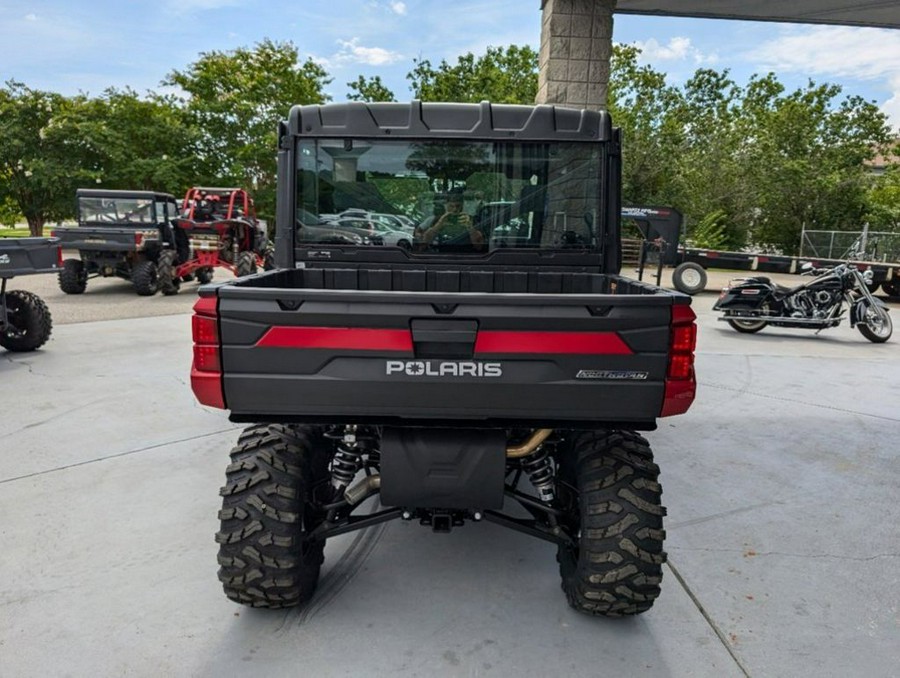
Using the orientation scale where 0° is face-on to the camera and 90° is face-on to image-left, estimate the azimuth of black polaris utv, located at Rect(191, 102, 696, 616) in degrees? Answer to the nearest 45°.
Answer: approximately 180°

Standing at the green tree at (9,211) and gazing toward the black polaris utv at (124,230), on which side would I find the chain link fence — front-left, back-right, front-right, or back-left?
front-left

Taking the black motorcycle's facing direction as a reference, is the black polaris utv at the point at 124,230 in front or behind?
behind

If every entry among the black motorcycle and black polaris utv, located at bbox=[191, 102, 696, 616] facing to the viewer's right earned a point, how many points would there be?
1

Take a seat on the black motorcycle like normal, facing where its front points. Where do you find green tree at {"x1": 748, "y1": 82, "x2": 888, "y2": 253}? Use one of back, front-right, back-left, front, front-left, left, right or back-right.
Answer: left

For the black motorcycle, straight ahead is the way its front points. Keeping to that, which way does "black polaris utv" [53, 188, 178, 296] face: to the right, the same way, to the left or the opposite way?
to the left

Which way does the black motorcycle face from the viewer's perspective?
to the viewer's right

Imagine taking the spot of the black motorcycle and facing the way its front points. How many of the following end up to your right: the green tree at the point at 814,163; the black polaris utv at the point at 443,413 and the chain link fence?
1

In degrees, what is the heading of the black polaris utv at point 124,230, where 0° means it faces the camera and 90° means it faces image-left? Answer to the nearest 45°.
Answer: approximately 225°

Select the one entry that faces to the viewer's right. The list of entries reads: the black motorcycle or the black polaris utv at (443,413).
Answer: the black motorcycle

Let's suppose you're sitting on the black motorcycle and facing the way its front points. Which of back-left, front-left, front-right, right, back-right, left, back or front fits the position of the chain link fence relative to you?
left

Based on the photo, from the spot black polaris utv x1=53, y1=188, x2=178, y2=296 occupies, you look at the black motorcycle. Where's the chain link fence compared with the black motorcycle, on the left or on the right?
left

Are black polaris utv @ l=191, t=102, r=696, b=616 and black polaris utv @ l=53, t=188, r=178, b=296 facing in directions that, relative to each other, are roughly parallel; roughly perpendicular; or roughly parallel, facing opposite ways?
roughly parallel

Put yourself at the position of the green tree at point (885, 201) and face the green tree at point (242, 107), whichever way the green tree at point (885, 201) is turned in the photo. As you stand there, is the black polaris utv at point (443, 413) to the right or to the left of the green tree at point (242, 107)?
left
